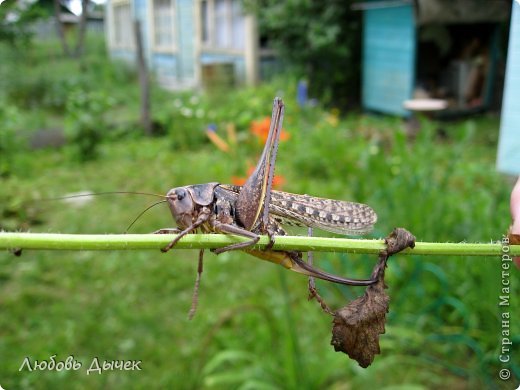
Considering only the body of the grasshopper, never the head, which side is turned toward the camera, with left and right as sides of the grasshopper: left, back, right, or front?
left

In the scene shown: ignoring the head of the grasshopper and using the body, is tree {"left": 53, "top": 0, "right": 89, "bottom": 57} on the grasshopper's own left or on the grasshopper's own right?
on the grasshopper's own right

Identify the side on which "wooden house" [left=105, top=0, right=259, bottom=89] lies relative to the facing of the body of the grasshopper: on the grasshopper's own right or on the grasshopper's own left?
on the grasshopper's own right

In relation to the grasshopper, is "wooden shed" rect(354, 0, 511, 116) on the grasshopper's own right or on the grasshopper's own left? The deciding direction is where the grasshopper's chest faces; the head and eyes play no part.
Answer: on the grasshopper's own right
